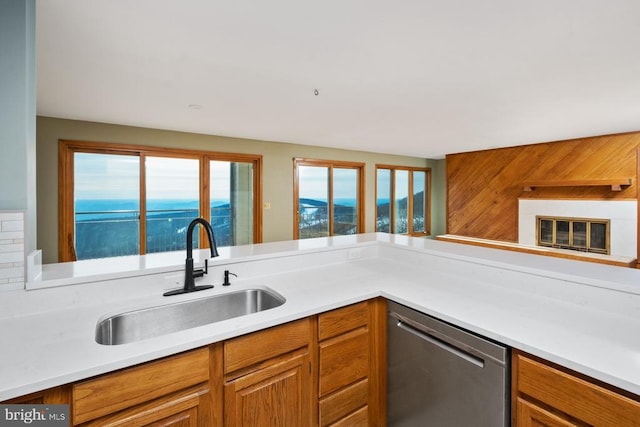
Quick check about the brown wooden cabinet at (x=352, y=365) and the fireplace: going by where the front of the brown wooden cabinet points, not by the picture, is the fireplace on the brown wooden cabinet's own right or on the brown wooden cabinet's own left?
on the brown wooden cabinet's own left

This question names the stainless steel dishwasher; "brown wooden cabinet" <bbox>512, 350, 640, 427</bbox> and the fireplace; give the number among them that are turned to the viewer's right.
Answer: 0

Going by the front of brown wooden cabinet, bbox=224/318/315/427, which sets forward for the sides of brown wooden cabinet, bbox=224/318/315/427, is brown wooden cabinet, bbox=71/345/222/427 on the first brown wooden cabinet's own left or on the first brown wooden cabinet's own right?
on the first brown wooden cabinet's own right

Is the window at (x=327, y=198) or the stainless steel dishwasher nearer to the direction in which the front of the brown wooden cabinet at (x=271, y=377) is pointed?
the stainless steel dishwasher

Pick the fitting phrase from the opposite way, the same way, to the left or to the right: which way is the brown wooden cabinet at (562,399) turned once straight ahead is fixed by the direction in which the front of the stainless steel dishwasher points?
the same way

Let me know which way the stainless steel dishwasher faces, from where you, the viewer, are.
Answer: facing the viewer and to the left of the viewer

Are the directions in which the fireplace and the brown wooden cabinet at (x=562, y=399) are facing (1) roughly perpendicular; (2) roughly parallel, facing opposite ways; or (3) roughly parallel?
roughly parallel

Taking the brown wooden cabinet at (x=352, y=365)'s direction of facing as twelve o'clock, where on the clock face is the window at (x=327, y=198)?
The window is roughly at 7 o'clock from the brown wooden cabinet.

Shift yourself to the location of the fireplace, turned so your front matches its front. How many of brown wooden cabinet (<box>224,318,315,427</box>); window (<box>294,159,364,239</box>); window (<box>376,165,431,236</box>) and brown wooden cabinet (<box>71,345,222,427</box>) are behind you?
0

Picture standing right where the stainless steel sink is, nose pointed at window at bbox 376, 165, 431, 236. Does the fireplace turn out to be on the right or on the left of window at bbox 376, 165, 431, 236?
right

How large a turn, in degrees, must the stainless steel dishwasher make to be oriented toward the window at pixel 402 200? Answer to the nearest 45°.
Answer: approximately 135° to its right

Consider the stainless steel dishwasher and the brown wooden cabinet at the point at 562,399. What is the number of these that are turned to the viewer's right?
0

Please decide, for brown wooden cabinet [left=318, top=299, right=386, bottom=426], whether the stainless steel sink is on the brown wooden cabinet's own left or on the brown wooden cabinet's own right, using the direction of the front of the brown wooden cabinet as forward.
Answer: on the brown wooden cabinet's own right

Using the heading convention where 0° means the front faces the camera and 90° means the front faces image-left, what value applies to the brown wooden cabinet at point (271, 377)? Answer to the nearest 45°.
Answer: approximately 315°

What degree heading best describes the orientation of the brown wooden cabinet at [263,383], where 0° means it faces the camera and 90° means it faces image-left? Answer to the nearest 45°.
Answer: approximately 315°

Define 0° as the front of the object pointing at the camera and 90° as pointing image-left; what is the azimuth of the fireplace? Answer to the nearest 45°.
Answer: approximately 45°

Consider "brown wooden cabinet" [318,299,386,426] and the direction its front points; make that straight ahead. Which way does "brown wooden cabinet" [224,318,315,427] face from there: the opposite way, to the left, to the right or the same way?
the same way
